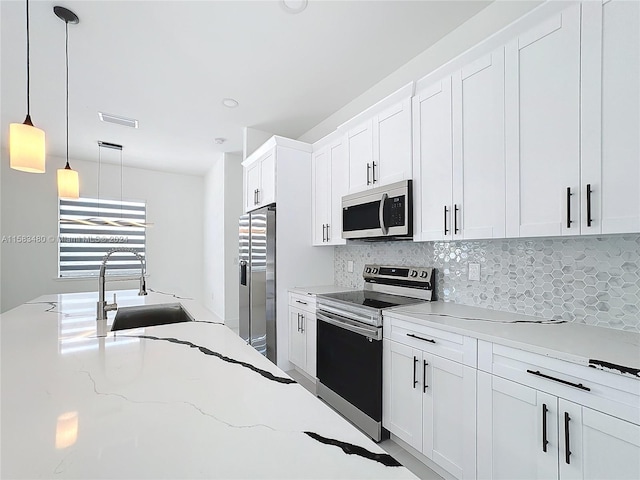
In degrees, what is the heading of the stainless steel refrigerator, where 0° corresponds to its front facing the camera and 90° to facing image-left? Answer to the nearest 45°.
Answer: approximately 45°

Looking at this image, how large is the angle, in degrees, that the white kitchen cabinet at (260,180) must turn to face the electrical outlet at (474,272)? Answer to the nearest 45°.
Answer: approximately 90° to its left

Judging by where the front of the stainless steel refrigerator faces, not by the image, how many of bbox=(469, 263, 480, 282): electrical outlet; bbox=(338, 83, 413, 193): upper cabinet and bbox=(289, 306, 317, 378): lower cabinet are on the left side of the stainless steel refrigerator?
3

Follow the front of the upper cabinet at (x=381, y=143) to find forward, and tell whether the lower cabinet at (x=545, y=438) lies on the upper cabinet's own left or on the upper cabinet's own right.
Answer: on the upper cabinet's own left
